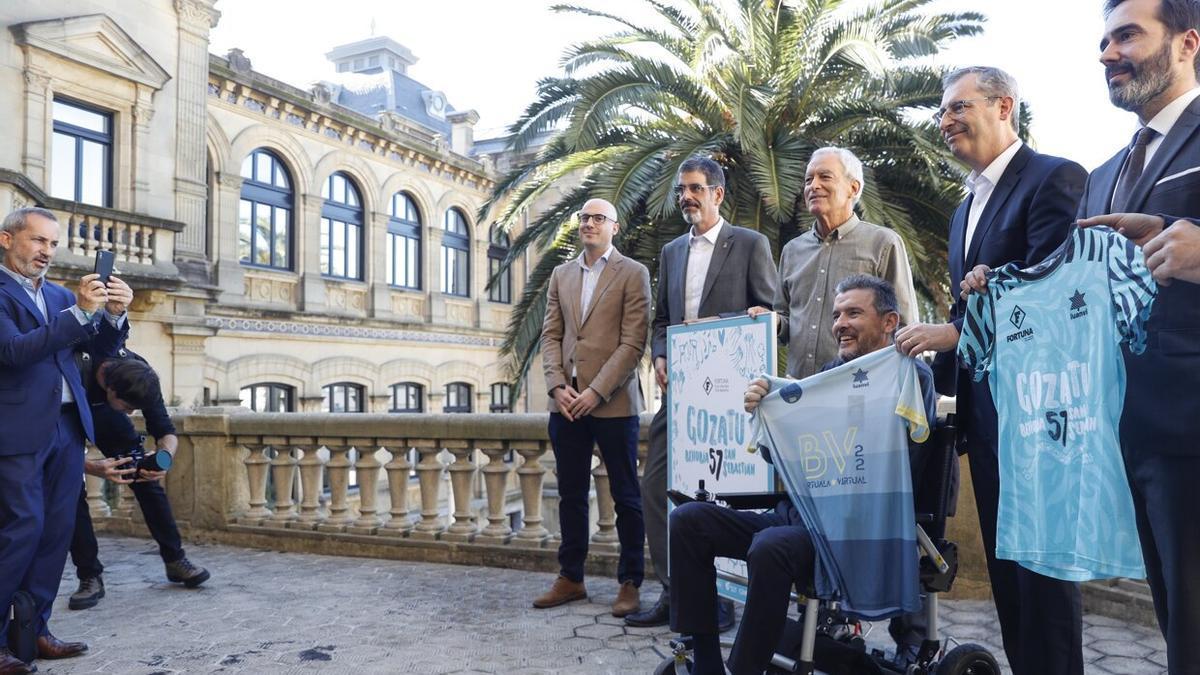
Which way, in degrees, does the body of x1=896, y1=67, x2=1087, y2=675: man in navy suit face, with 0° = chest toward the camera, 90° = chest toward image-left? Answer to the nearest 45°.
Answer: approximately 45°

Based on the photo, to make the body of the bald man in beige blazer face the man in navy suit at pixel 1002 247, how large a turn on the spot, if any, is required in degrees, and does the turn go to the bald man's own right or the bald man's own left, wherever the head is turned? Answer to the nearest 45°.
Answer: approximately 90° to the bald man's own left

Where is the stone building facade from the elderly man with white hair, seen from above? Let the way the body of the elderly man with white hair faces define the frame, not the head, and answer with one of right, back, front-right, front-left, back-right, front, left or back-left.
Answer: right

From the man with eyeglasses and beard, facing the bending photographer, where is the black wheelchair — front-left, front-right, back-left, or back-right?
back-left
